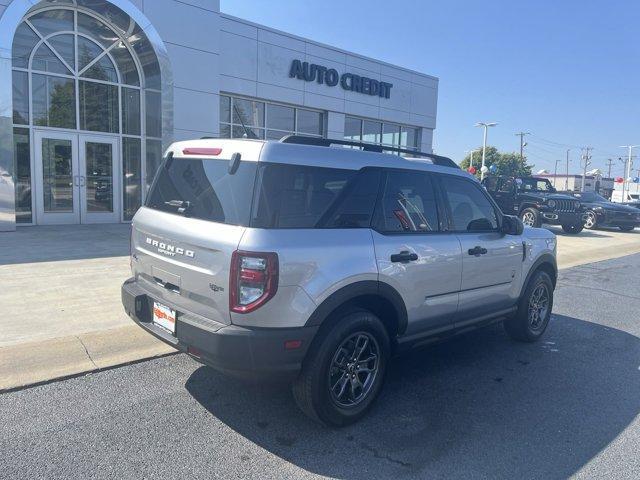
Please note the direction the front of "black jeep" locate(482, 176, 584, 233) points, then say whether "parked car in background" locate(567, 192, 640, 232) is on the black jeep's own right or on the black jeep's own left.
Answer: on the black jeep's own left

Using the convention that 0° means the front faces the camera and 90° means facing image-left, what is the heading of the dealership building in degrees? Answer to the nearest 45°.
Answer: approximately 315°

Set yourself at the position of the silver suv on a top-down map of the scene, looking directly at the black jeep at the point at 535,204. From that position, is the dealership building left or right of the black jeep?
left

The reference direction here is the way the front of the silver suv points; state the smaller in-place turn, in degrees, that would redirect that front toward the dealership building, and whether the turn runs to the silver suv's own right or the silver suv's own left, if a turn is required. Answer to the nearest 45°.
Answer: approximately 90° to the silver suv's own left

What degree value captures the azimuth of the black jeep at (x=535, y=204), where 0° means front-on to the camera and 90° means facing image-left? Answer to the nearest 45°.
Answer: approximately 315°

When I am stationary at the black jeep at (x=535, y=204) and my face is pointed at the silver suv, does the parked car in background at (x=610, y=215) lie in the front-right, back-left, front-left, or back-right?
back-left

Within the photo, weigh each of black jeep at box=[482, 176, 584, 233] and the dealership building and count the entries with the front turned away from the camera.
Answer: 0

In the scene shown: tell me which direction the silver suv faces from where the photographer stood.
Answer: facing away from the viewer and to the right of the viewer

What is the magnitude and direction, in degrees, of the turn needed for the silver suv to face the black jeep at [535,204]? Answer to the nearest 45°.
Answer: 0° — it already faces it

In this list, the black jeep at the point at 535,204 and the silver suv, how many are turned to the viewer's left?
0
